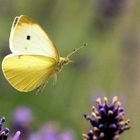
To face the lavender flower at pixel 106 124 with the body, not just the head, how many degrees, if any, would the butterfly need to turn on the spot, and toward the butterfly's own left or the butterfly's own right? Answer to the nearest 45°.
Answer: approximately 45° to the butterfly's own right

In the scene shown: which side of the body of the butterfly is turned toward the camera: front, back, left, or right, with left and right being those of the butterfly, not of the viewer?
right
